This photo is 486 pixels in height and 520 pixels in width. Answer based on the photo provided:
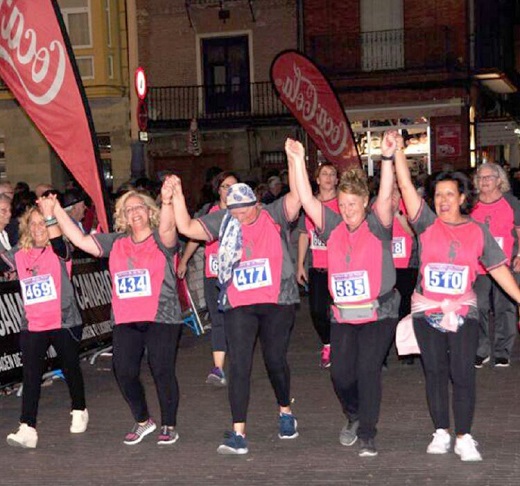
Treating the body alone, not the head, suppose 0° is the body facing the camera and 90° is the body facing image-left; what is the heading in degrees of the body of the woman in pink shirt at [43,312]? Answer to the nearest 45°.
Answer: approximately 45°

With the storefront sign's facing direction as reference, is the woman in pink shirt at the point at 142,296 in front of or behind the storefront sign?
in front

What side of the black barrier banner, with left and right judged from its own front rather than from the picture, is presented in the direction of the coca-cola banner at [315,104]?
left
